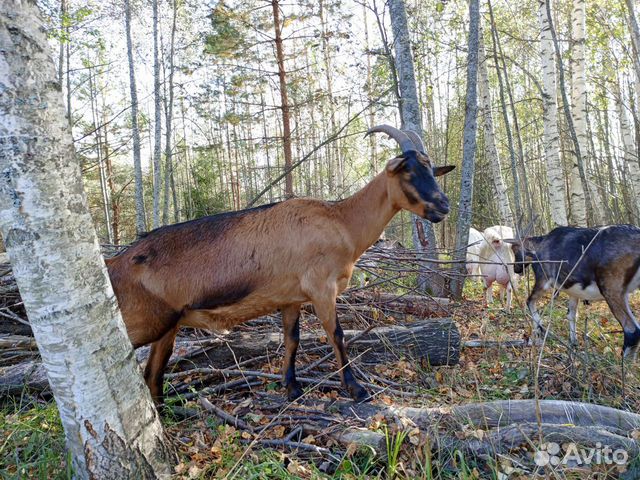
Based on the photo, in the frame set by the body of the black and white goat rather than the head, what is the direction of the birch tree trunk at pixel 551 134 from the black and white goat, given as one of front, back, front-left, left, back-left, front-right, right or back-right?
front-right

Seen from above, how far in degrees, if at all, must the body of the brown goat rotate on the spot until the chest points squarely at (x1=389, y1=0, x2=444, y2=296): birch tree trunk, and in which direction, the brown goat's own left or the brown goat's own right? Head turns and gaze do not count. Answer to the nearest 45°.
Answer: approximately 45° to the brown goat's own left

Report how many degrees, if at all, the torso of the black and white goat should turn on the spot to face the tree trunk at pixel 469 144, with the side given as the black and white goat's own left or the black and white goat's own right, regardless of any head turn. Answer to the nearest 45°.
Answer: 0° — it already faces it

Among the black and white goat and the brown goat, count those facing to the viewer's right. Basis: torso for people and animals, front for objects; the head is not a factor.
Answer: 1

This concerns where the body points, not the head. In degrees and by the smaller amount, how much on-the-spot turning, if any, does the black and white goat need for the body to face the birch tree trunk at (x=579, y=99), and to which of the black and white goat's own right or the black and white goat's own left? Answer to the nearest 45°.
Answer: approximately 45° to the black and white goat's own right

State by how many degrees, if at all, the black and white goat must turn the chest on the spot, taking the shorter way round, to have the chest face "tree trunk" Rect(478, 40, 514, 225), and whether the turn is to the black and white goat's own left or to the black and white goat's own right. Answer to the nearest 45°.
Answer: approximately 45° to the black and white goat's own right

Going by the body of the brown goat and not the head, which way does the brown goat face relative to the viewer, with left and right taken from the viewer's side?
facing to the right of the viewer

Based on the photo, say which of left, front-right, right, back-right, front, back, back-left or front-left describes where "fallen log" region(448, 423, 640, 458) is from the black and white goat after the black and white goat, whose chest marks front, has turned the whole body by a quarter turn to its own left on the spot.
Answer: front-left

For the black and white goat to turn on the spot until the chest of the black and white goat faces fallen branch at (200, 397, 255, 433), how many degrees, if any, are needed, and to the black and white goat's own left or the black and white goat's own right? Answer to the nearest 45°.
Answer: approximately 90° to the black and white goat's own left

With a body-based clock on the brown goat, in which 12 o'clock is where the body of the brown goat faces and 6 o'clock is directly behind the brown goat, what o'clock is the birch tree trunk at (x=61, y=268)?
The birch tree trunk is roughly at 4 o'clock from the brown goat.
